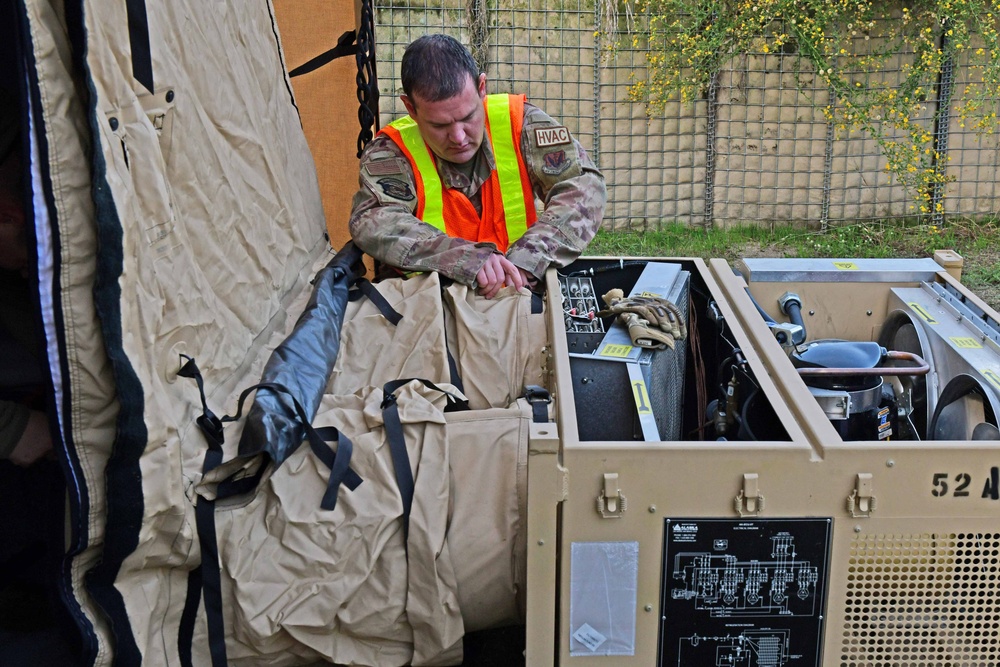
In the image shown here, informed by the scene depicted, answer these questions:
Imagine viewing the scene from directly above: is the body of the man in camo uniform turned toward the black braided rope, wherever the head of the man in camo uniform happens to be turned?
no

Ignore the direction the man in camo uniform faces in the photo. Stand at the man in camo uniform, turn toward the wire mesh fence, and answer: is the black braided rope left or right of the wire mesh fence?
left

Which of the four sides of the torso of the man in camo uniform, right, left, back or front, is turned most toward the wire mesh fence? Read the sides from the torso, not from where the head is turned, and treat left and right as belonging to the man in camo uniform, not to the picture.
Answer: back

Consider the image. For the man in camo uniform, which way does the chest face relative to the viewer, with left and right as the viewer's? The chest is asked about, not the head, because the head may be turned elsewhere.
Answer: facing the viewer

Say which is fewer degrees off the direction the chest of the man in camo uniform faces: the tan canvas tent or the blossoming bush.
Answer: the tan canvas tent

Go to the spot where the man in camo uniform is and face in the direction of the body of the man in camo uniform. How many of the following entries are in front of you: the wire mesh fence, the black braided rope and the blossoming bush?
0

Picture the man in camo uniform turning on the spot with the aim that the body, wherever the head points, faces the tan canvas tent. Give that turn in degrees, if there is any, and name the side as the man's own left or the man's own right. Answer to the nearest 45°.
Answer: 0° — they already face it

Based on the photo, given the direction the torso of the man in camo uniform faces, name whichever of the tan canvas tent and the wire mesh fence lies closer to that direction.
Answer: the tan canvas tent

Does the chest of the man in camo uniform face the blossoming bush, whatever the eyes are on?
no
